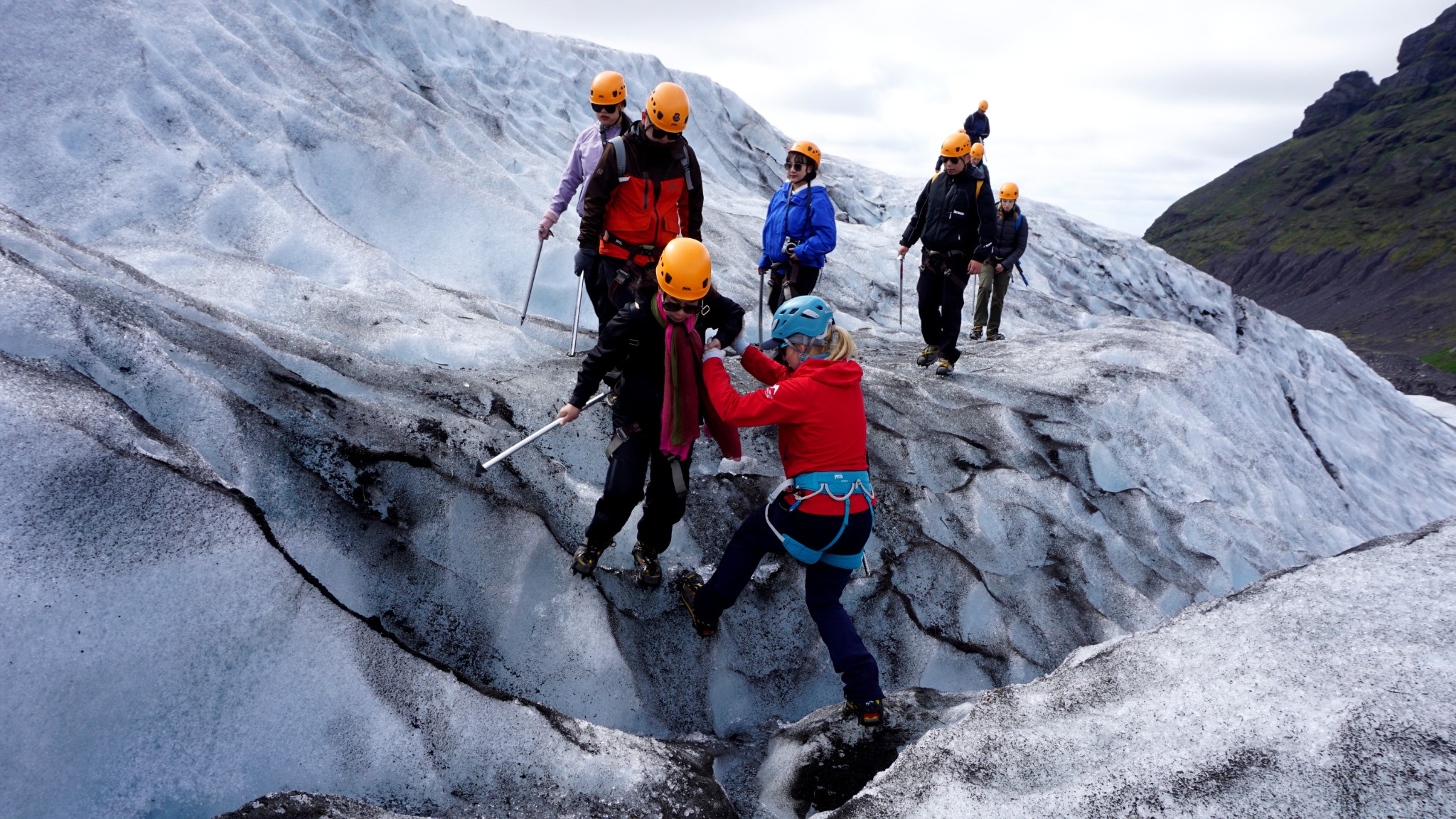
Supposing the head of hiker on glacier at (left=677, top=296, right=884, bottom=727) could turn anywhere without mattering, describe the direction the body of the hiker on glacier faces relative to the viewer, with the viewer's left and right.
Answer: facing away from the viewer and to the left of the viewer

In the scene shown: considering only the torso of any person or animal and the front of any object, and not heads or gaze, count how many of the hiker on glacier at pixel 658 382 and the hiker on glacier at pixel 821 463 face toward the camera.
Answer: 1

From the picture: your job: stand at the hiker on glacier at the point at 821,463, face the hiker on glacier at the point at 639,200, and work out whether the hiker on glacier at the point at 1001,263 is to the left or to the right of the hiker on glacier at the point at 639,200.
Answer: right

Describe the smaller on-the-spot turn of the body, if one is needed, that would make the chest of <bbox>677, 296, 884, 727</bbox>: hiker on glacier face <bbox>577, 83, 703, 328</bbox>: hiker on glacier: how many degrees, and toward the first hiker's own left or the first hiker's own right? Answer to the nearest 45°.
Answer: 0° — they already face them

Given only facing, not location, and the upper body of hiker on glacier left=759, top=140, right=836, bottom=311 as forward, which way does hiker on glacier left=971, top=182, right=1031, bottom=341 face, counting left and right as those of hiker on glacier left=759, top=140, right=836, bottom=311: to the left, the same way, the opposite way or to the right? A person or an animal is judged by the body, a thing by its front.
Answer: the same way

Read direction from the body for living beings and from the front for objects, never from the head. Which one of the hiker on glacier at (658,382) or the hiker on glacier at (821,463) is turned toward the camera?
the hiker on glacier at (658,382)

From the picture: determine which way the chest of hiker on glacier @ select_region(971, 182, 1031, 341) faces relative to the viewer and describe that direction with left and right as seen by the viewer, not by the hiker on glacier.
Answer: facing the viewer and to the left of the viewer

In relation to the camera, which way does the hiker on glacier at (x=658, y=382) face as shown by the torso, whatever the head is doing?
toward the camera

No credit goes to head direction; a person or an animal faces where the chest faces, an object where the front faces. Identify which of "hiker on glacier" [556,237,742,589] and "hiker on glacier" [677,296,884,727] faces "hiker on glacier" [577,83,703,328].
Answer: "hiker on glacier" [677,296,884,727]
